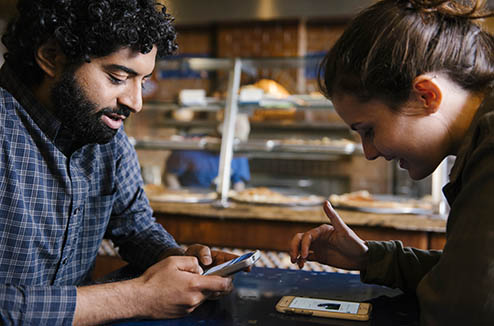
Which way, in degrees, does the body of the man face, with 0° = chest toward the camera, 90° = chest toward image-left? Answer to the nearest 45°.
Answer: approximately 315°

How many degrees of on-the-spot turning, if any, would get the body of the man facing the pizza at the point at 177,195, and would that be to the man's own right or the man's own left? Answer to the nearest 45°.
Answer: approximately 135° to the man's own left

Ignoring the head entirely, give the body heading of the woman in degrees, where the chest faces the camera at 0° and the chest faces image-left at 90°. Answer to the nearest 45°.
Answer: approximately 90°

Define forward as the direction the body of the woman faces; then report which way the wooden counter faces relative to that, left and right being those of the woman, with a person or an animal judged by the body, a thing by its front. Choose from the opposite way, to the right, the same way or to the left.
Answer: to the left

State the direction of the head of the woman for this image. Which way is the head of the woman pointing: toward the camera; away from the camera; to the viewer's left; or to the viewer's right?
to the viewer's left

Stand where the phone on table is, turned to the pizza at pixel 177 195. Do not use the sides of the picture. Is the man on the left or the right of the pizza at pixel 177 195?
left

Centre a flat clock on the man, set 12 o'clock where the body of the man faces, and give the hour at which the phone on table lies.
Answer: The phone on table is roughly at 12 o'clock from the man.

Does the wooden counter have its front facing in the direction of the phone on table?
yes

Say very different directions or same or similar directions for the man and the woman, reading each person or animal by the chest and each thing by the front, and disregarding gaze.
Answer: very different directions

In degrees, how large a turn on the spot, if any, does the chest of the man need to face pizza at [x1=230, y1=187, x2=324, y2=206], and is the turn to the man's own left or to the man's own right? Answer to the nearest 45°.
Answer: approximately 90° to the man's own left

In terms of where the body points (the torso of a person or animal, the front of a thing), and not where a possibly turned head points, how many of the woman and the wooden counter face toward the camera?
1

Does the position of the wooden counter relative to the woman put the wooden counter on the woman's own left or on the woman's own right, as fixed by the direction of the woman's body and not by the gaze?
on the woman's own right

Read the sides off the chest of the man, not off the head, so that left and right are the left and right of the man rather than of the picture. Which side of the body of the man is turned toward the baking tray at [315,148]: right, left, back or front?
left

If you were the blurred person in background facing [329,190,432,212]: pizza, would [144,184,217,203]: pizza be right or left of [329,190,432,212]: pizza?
right
